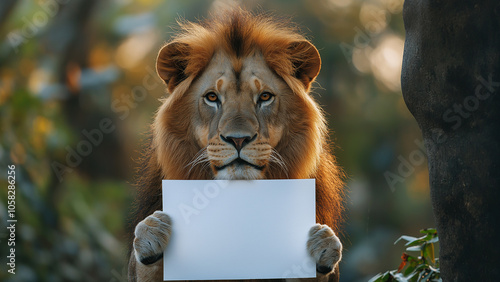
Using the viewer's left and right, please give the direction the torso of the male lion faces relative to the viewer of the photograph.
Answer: facing the viewer

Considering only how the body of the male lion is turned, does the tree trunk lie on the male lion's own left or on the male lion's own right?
on the male lion's own left
